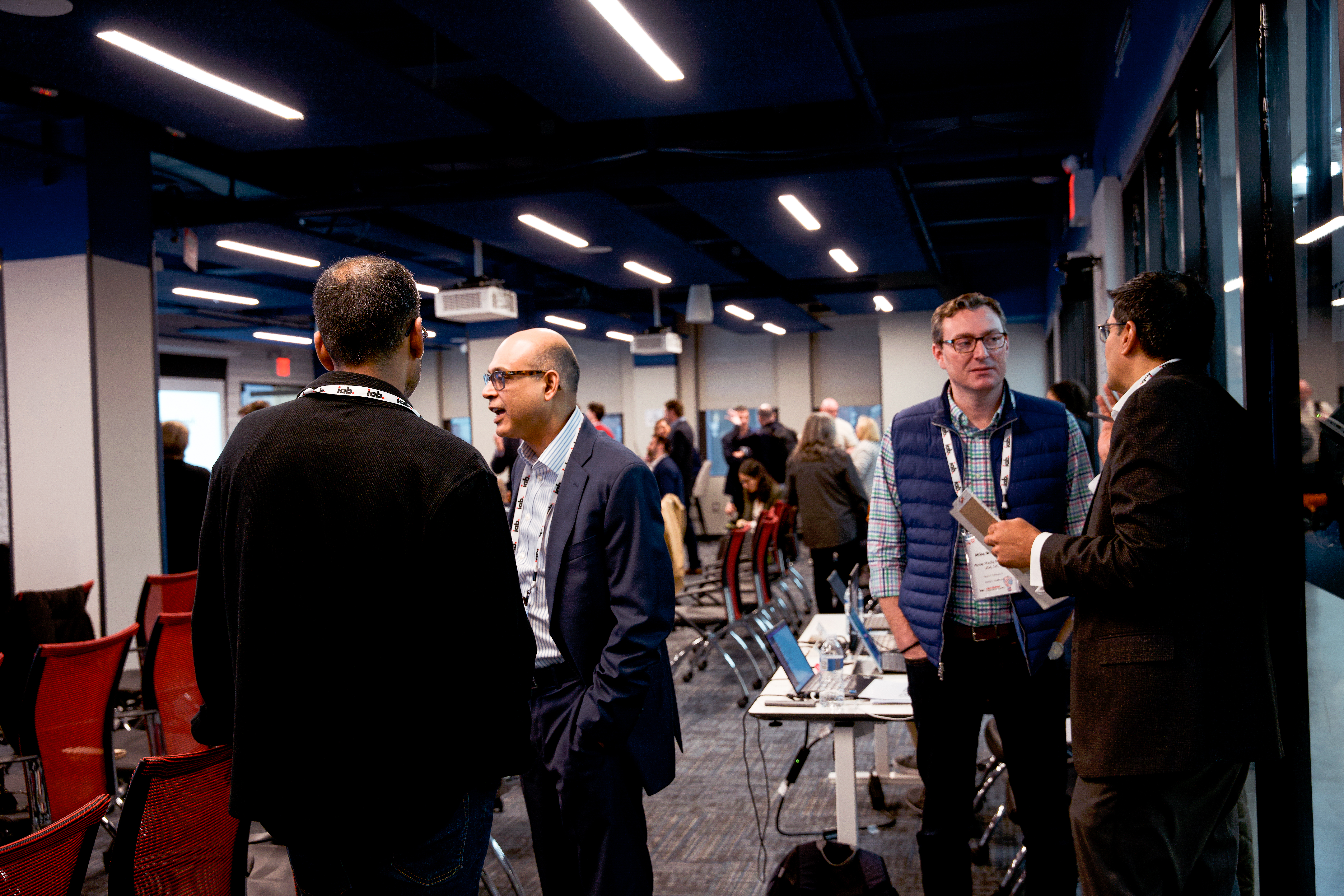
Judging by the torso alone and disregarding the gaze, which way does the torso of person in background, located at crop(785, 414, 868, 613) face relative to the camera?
away from the camera

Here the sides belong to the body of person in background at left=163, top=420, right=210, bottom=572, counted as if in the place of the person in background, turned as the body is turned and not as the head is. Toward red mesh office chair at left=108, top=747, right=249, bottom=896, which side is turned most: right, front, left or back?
back

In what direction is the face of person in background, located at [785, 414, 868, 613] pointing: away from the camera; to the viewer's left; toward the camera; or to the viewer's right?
away from the camera

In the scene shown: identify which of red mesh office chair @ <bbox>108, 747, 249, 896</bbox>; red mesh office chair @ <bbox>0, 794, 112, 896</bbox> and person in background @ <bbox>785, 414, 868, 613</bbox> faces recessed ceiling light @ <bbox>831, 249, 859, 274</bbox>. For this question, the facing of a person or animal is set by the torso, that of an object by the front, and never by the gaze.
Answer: the person in background

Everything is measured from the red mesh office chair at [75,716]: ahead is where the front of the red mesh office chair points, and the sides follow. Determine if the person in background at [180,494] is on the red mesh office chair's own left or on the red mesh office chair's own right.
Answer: on the red mesh office chair's own right

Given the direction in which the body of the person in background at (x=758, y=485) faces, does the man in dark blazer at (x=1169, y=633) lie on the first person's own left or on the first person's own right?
on the first person's own left

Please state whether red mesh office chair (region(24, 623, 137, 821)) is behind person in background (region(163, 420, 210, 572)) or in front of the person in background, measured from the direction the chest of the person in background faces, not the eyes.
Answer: behind

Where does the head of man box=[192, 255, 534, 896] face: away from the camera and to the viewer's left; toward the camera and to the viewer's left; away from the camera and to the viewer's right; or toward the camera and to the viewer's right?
away from the camera and to the viewer's right

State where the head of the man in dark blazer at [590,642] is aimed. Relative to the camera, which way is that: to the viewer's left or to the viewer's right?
to the viewer's left

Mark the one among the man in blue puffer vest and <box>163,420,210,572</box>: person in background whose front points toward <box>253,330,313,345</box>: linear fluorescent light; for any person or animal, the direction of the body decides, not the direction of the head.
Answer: the person in background
